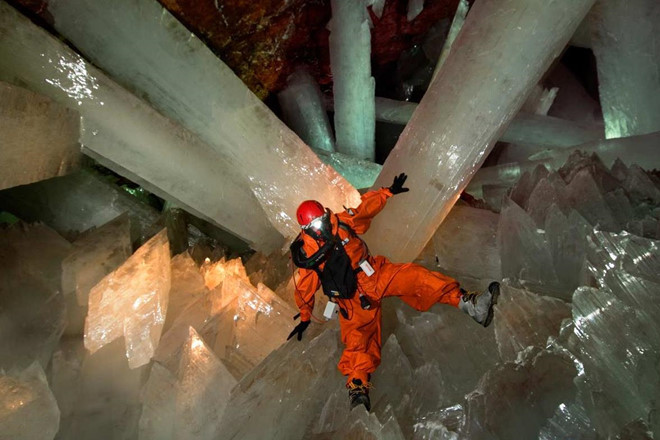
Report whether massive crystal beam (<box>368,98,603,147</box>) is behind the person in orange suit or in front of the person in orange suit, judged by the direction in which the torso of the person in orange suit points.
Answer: behind

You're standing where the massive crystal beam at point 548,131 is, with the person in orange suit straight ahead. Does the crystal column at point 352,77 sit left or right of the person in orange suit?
right

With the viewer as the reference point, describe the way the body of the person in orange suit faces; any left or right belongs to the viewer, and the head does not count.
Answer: facing the viewer

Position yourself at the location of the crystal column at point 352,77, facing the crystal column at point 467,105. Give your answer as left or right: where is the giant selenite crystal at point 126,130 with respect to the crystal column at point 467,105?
right

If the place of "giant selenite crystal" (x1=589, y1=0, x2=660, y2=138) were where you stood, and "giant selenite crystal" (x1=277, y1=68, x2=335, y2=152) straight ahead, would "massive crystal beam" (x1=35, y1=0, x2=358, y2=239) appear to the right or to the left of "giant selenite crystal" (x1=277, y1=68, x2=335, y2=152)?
left

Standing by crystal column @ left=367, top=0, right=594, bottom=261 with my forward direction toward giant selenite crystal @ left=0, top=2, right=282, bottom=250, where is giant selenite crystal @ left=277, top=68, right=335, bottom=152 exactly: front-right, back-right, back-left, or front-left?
front-right

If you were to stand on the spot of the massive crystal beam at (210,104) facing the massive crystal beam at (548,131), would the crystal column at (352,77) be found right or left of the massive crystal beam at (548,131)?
left

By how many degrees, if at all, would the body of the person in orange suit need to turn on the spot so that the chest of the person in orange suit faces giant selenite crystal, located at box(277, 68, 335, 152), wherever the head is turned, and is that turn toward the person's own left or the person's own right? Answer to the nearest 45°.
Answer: approximately 135° to the person's own right

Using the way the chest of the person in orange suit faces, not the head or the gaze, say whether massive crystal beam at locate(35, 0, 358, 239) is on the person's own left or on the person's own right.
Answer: on the person's own right

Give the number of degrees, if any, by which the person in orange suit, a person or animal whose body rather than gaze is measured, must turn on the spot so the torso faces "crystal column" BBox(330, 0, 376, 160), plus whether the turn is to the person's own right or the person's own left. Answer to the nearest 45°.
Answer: approximately 135° to the person's own right

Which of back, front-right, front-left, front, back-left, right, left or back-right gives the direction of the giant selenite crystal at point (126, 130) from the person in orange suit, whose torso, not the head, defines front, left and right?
right

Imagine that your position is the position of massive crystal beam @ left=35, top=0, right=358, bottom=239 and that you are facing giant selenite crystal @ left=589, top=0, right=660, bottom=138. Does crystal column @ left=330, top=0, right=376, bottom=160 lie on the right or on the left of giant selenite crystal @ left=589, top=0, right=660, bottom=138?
left
